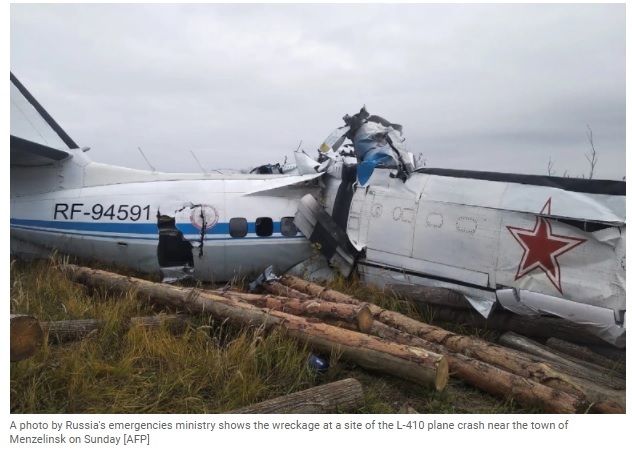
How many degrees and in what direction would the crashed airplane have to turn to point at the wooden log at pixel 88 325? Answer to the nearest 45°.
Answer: approximately 135° to its right

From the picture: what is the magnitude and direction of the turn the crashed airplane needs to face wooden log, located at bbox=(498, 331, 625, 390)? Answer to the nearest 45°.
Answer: approximately 45° to its right

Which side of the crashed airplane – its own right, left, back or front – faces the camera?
right

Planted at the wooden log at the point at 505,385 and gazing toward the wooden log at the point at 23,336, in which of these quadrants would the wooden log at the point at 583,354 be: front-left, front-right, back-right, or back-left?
back-right

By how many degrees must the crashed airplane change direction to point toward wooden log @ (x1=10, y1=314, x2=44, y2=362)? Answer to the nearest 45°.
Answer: approximately 135° to its right

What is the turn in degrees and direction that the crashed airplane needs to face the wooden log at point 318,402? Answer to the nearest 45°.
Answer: approximately 90° to its right
